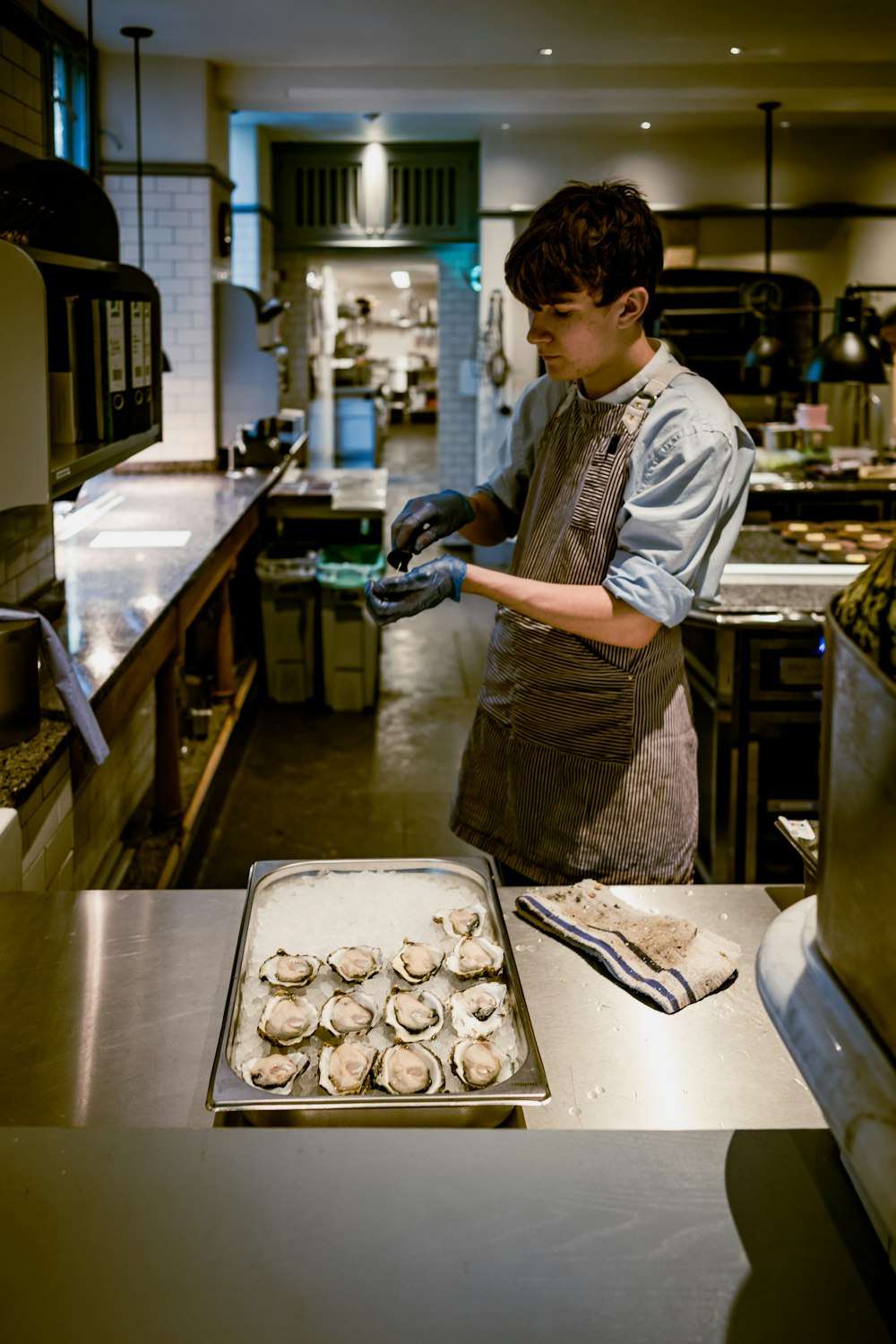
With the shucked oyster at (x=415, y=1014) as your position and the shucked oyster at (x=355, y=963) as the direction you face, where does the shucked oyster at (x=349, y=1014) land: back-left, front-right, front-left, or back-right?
front-left

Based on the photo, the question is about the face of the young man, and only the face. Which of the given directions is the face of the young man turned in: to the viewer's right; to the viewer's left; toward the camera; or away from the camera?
to the viewer's left

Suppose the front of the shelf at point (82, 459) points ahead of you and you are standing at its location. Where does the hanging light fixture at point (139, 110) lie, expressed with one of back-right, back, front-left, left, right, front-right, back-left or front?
back-left

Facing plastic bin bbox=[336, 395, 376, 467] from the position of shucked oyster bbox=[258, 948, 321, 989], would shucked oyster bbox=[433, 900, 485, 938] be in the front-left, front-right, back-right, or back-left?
front-right

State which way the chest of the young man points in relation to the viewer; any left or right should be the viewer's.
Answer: facing the viewer and to the left of the viewer

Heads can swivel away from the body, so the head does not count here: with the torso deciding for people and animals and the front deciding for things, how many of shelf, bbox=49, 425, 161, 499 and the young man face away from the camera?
0

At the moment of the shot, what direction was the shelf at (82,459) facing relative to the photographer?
facing the viewer and to the right of the viewer

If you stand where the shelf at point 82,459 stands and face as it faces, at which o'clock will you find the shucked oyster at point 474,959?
The shucked oyster is roughly at 1 o'clock from the shelf.

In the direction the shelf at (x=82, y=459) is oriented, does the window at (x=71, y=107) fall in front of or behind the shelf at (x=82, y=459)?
behind
